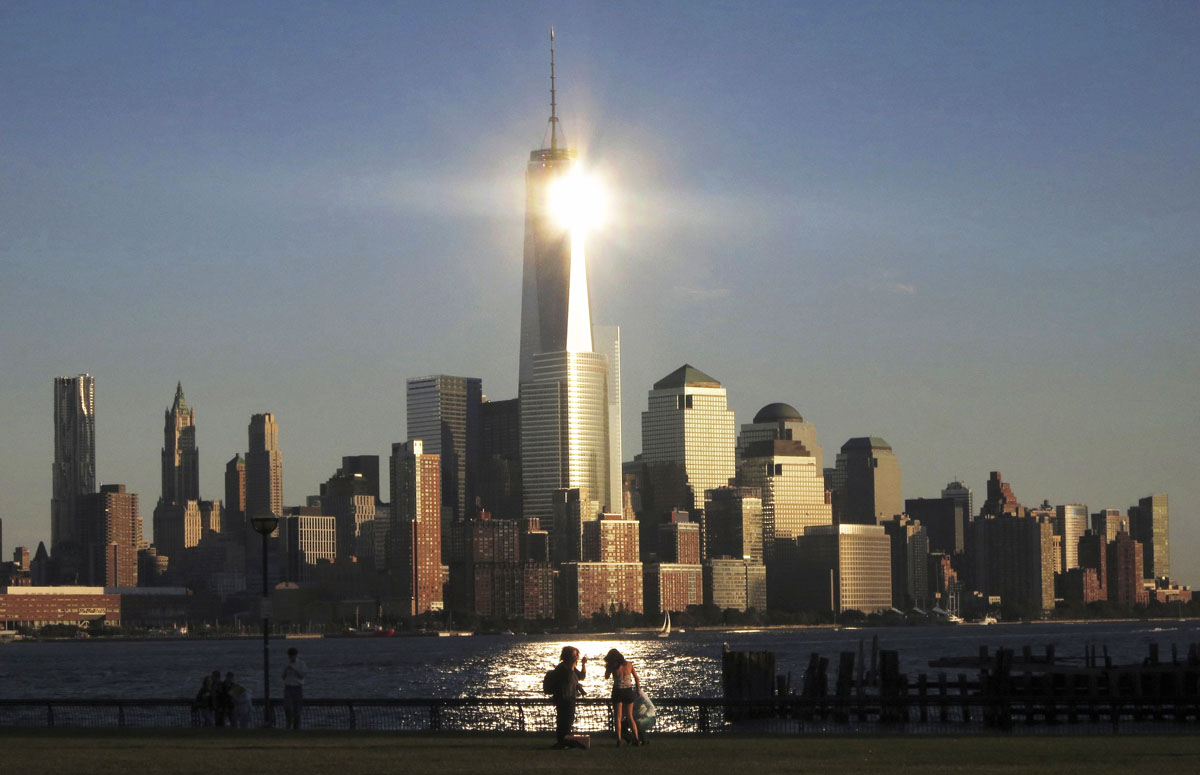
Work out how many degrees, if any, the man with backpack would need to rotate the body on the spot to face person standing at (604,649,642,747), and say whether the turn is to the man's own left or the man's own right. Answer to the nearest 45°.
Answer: approximately 45° to the man's own left

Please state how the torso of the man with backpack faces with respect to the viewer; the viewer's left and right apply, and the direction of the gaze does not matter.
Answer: facing to the right of the viewer

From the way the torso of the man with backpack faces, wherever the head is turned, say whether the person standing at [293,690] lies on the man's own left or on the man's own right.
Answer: on the man's own left

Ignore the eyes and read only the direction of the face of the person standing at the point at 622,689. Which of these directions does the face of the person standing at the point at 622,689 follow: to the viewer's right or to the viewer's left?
to the viewer's left

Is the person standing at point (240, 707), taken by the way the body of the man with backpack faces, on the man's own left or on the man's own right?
on the man's own left
